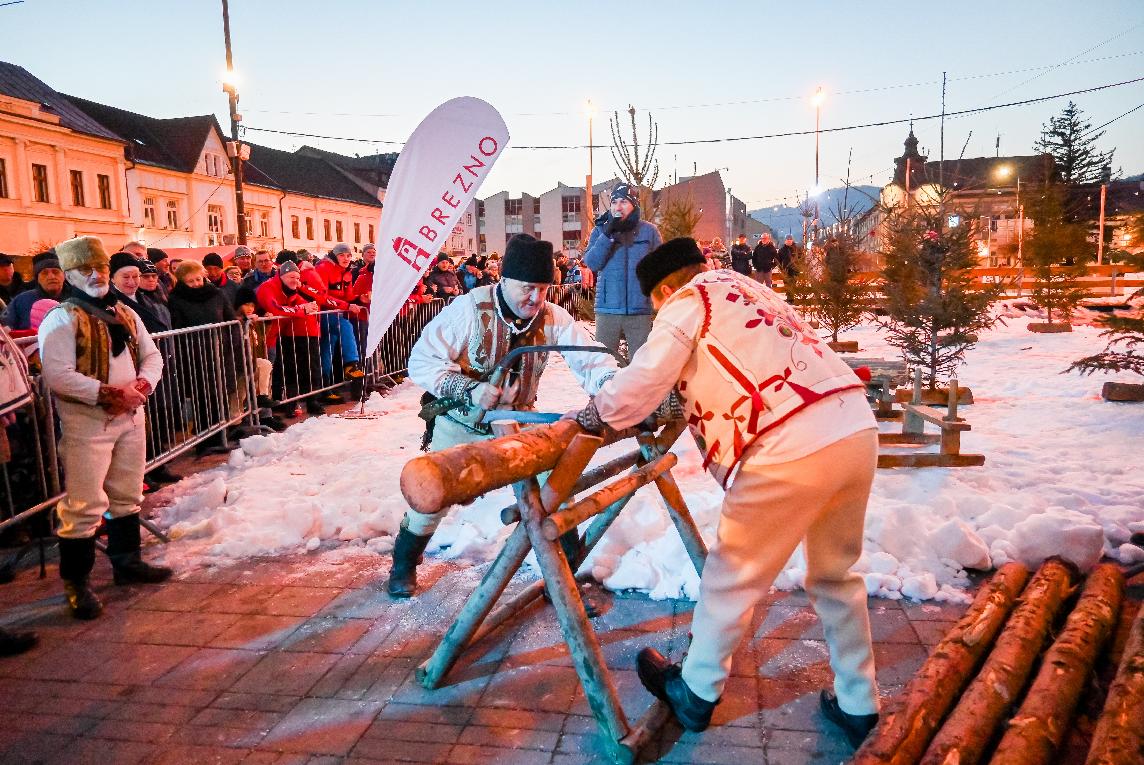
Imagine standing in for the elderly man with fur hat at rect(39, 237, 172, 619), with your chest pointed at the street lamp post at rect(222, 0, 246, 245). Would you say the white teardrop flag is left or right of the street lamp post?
right

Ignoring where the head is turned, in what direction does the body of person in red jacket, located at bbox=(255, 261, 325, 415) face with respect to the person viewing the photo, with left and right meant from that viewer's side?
facing the viewer and to the right of the viewer

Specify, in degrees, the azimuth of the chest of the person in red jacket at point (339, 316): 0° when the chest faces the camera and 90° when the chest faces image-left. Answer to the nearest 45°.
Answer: approximately 315°

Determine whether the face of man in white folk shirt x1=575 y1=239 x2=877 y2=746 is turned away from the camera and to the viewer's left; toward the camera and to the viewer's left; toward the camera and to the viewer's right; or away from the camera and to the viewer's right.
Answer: away from the camera and to the viewer's left

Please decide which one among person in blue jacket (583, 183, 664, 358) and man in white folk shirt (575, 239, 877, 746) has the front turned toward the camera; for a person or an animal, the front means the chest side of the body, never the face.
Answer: the person in blue jacket

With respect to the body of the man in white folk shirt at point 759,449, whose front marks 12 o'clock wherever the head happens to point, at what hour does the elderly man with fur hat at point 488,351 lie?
The elderly man with fur hat is roughly at 12 o'clock from the man in white folk shirt.

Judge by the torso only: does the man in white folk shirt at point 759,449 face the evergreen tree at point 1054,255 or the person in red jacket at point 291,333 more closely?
the person in red jacket

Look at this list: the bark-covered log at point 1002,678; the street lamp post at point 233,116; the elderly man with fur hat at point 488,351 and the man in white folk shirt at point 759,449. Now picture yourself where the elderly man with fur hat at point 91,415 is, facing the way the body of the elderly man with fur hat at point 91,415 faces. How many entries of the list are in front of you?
3

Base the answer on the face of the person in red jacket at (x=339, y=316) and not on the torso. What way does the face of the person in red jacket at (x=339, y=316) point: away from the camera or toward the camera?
toward the camera

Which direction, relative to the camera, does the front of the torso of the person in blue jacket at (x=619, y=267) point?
toward the camera

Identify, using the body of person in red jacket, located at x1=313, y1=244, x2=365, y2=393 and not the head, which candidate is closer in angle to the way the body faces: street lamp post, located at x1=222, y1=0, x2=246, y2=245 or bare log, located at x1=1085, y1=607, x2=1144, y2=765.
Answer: the bare log

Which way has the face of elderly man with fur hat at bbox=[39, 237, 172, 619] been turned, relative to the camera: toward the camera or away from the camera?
toward the camera

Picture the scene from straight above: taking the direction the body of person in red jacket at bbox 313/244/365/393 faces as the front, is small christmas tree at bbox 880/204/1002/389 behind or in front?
in front

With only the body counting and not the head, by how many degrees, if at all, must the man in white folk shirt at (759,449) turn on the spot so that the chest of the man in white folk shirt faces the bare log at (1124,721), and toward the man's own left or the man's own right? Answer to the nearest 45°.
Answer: approximately 135° to the man's own right

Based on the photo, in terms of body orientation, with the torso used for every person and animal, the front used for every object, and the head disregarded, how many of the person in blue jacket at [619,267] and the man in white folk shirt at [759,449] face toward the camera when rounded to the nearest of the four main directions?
1
